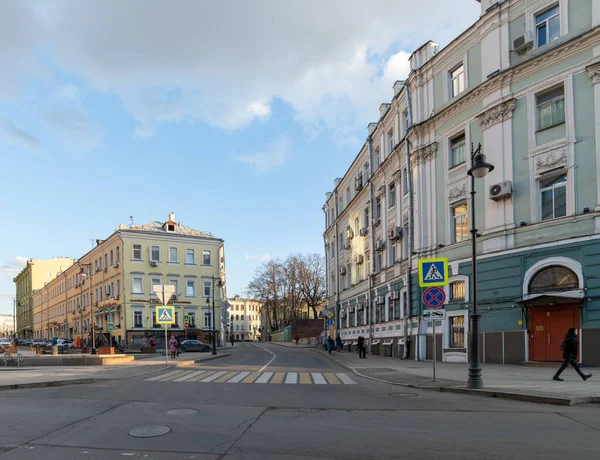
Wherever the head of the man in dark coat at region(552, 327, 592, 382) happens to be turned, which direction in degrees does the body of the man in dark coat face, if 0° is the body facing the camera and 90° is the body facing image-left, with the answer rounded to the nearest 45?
approximately 270°

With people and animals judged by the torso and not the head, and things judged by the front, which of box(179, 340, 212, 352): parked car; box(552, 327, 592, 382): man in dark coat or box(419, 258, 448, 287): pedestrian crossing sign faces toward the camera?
the pedestrian crossing sign

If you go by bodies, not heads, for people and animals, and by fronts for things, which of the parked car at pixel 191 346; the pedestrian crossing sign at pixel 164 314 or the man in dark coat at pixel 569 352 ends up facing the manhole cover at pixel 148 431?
the pedestrian crossing sign

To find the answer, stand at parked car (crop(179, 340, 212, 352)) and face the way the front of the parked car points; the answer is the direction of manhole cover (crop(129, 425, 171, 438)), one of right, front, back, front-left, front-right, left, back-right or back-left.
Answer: right

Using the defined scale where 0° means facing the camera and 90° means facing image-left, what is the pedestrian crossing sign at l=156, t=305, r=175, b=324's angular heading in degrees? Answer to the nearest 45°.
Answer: approximately 0°

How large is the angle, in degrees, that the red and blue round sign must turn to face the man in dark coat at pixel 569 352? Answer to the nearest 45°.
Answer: approximately 90° to its left

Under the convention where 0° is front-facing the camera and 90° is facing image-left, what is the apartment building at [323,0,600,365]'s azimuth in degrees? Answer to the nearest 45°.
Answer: approximately 45°

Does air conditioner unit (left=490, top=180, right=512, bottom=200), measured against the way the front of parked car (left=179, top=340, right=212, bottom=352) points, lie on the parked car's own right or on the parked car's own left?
on the parked car's own right

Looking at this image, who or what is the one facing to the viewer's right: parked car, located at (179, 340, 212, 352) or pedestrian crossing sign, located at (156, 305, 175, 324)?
the parked car

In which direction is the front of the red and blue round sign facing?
toward the camera

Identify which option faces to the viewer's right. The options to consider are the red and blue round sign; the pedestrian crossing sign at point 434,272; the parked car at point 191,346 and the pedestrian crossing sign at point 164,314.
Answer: the parked car

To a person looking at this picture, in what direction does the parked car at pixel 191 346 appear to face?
facing to the right of the viewer

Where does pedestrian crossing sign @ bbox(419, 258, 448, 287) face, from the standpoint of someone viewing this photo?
facing the viewer

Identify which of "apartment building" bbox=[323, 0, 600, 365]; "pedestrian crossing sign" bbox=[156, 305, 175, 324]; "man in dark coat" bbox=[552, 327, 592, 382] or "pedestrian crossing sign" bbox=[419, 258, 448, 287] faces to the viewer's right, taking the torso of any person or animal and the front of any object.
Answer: the man in dark coat
